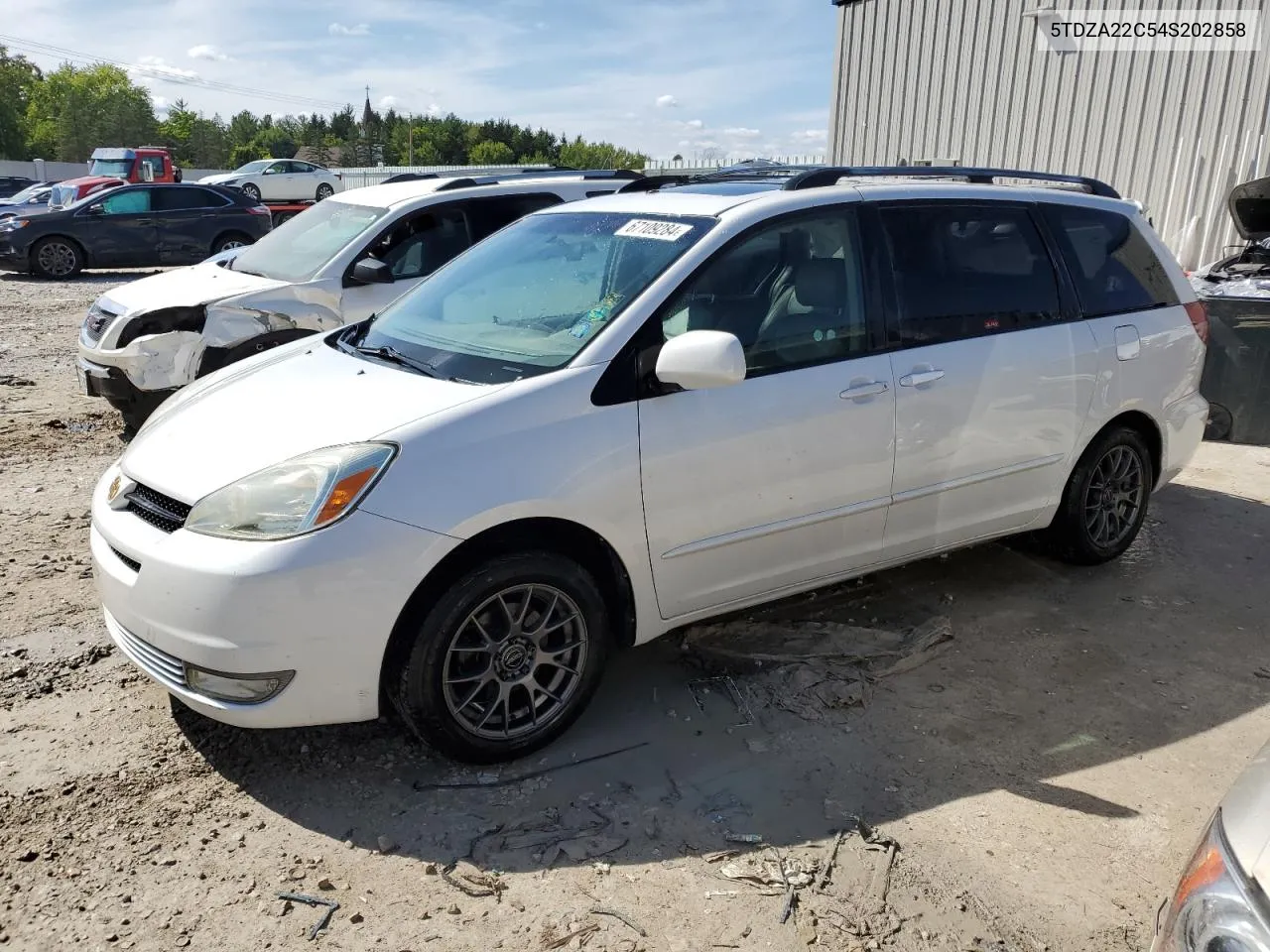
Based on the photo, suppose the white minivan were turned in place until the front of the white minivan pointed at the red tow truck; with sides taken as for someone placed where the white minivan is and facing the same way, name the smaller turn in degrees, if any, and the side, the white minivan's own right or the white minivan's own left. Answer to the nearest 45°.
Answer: approximately 90° to the white minivan's own right

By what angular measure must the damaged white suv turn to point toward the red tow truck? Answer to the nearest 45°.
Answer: approximately 135° to its right

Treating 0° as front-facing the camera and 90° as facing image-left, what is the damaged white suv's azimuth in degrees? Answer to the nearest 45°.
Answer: approximately 45°

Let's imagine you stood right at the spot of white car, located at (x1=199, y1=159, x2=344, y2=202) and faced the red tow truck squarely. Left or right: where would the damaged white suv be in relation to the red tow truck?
left

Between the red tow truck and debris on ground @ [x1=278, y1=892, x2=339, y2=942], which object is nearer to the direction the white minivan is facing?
the debris on ground

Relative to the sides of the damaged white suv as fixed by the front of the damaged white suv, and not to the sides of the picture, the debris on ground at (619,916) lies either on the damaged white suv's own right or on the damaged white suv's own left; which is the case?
on the damaged white suv's own left

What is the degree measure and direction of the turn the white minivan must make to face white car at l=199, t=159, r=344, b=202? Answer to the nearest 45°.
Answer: approximately 135° to its right

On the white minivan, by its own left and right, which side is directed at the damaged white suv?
right

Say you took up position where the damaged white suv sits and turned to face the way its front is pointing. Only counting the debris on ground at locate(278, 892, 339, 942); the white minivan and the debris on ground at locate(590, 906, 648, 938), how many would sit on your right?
0

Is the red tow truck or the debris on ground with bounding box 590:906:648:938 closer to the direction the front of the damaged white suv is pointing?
the debris on ground

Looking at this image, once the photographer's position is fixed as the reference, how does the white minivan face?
facing the viewer and to the left of the viewer

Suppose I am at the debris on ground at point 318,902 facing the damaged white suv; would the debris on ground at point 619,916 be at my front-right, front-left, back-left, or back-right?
back-right

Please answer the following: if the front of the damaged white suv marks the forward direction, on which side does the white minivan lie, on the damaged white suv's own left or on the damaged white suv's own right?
on the damaged white suv's own left

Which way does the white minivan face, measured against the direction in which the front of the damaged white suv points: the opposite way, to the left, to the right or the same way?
the same way

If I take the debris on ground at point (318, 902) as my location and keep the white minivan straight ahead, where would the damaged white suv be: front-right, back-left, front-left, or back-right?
front-left

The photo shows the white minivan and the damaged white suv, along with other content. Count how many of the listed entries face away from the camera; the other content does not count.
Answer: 0
